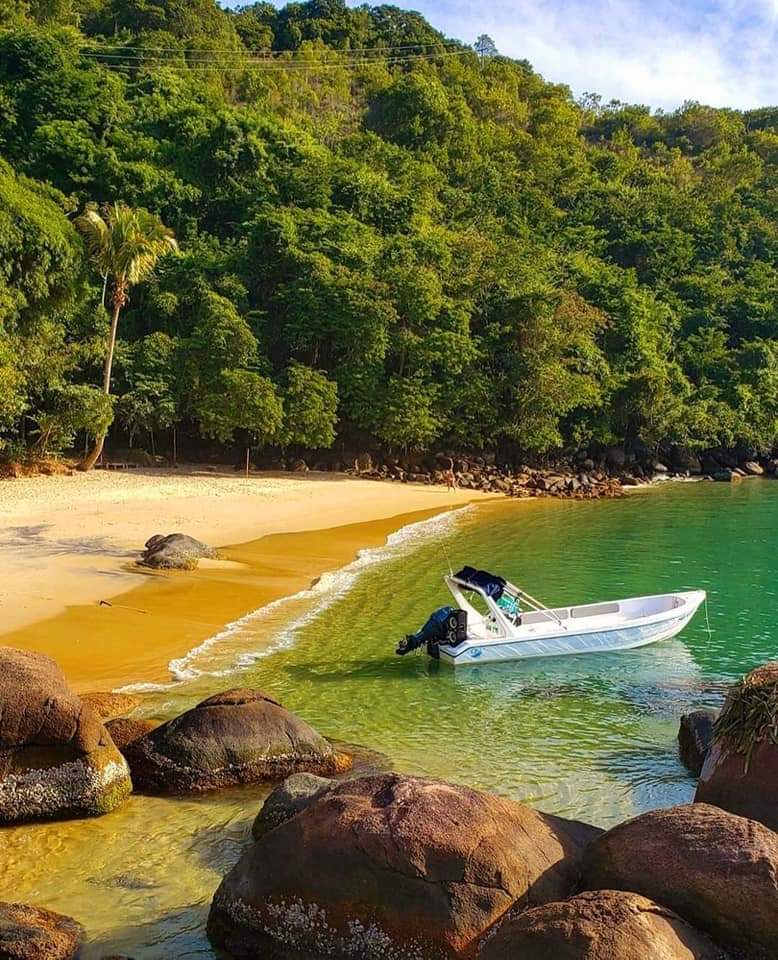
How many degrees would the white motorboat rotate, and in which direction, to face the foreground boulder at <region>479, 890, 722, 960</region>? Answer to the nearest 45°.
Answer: approximately 135° to its right

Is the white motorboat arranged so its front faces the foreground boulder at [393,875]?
no

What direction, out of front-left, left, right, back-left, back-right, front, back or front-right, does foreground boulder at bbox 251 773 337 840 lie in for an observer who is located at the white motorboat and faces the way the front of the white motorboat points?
back-right

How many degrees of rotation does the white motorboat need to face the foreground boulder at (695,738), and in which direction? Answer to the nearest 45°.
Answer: approximately 90° to its right

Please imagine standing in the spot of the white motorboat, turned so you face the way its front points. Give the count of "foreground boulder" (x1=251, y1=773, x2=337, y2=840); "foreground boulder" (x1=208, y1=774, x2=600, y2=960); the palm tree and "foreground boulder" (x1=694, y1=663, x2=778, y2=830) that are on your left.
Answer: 1

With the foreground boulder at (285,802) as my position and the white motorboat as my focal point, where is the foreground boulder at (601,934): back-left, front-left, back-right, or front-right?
back-right

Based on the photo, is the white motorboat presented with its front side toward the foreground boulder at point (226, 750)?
no

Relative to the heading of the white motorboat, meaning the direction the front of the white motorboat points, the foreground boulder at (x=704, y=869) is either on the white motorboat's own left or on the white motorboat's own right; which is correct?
on the white motorboat's own right

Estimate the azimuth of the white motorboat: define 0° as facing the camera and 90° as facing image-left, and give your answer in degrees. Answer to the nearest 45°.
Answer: approximately 225°

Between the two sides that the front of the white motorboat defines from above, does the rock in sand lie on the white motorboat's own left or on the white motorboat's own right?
on the white motorboat's own left

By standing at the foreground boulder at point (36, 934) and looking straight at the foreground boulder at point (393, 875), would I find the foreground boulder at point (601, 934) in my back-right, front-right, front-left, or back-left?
front-right

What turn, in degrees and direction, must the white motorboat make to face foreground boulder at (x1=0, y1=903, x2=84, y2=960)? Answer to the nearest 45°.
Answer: approximately 135° to its right

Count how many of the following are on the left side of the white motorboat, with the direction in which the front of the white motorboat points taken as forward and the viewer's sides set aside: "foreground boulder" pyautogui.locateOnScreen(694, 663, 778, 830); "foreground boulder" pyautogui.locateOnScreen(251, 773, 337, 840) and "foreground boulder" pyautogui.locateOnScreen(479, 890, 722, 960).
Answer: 0

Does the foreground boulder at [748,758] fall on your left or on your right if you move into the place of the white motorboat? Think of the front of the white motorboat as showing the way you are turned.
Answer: on your right

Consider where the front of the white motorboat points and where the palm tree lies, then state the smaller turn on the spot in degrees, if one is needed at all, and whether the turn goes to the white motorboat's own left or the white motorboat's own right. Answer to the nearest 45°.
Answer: approximately 90° to the white motorboat's own left
